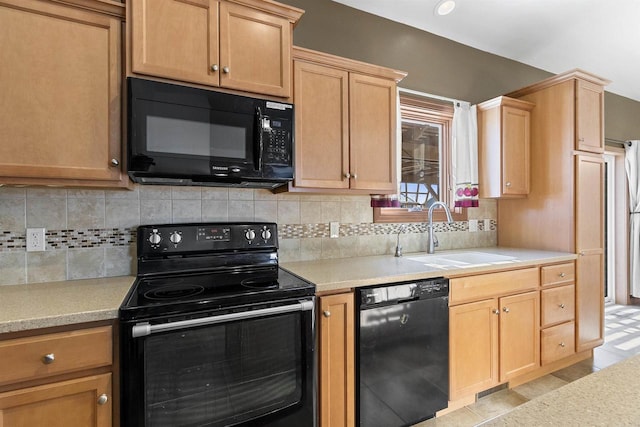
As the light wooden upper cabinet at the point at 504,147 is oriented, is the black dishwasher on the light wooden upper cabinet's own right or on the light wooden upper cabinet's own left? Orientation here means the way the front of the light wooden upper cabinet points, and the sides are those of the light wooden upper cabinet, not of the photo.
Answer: on the light wooden upper cabinet's own right

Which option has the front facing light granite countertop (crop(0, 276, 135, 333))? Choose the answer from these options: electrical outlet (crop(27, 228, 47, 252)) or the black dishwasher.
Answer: the electrical outlet

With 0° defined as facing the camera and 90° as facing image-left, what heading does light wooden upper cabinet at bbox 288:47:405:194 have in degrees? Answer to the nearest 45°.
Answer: approximately 315°

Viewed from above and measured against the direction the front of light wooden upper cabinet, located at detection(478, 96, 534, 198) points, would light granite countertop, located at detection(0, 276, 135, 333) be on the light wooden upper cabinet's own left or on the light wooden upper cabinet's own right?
on the light wooden upper cabinet's own right

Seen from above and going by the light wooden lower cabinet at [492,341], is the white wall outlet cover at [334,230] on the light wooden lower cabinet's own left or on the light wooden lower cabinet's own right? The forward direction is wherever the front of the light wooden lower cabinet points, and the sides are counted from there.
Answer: on the light wooden lower cabinet's own right

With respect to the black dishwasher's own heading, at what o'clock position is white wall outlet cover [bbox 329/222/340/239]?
The white wall outlet cover is roughly at 6 o'clock from the black dishwasher.

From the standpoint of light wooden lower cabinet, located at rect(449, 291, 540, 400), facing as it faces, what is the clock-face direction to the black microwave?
The black microwave is roughly at 3 o'clock from the light wooden lower cabinet.

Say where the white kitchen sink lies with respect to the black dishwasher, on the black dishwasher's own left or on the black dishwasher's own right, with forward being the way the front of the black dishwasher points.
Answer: on the black dishwasher's own left

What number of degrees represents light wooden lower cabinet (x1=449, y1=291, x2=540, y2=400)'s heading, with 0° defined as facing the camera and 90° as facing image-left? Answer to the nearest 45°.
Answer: approximately 315°
